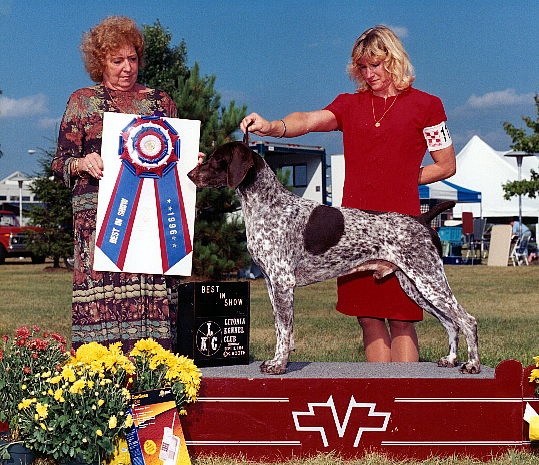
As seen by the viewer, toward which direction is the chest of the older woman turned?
toward the camera

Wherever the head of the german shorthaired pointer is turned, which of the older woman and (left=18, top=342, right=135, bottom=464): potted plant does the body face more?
the older woman

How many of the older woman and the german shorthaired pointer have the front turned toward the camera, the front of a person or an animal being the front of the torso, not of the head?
1

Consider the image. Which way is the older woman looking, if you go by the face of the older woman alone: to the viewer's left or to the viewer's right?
to the viewer's right

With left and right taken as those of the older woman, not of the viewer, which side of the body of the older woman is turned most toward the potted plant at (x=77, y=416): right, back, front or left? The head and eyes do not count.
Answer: front

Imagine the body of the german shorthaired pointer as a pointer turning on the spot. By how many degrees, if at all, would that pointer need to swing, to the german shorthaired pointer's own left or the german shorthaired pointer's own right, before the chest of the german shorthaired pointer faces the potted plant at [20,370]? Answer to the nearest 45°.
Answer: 0° — it already faces it

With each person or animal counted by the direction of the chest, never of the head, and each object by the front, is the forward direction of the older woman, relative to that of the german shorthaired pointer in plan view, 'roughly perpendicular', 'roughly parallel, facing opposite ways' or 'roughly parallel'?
roughly perpendicular

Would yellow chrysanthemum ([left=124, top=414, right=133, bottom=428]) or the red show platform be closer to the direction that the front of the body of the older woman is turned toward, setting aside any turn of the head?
the yellow chrysanthemum

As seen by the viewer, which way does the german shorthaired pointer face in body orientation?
to the viewer's left

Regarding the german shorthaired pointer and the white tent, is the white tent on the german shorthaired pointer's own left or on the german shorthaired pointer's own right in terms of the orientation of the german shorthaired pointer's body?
on the german shorthaired pointer's own right

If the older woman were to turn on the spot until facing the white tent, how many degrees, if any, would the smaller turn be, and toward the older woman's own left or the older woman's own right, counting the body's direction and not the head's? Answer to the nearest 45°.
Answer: approximately 135° to the older woman's own left

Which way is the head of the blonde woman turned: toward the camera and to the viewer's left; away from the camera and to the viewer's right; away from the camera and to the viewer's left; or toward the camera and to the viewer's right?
toward the camera and to the viewer's left

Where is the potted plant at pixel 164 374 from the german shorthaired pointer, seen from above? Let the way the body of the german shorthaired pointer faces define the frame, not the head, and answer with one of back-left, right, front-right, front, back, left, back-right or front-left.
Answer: front-left

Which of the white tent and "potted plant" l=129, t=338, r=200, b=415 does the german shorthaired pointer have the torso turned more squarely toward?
the potted plant
